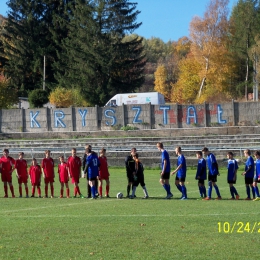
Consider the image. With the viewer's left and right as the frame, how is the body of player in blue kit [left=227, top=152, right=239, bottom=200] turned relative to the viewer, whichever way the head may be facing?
facing the viewer and to the left of the viewer

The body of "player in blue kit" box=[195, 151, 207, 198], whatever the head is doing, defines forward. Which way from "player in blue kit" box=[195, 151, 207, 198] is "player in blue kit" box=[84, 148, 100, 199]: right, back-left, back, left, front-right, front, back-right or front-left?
front-right

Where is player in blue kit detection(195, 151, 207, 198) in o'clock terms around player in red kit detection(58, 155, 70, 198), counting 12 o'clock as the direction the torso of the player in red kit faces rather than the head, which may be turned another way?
The player in blue kit is roughly at 10 o'clock from the player in red kit.

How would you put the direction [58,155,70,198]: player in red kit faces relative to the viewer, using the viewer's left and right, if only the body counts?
facing the viewer
